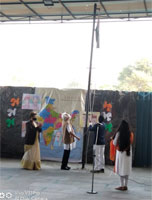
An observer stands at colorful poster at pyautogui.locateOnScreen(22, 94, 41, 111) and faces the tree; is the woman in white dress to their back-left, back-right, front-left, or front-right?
back-right

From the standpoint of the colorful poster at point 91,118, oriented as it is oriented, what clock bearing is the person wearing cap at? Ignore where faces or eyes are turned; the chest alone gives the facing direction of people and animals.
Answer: The person wearing cap is roughly at 1 o'clock from the colorful poster.

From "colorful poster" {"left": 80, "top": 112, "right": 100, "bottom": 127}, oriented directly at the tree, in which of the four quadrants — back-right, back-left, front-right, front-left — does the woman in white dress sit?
back-right

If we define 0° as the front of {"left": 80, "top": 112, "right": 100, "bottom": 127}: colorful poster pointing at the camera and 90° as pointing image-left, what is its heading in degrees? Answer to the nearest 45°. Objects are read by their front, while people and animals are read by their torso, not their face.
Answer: approximately 0°

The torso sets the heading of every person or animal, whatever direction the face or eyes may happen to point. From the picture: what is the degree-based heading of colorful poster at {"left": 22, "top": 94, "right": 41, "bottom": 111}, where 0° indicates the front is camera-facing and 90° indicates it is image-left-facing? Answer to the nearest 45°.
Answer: approximately 0°

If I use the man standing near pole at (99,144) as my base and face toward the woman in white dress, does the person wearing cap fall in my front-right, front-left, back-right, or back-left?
back-right

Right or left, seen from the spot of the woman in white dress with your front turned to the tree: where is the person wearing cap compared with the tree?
left

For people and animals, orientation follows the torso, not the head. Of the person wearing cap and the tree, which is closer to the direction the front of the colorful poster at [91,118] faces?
the person wearing cap
